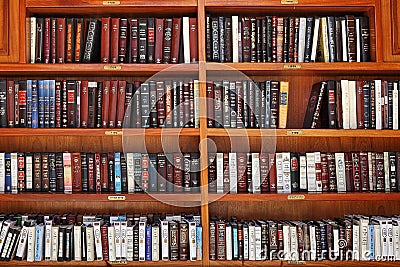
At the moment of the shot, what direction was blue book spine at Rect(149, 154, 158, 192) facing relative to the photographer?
facing the viewer

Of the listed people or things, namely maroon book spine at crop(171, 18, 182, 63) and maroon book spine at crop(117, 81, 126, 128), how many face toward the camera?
2

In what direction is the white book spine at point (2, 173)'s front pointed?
toward the camera

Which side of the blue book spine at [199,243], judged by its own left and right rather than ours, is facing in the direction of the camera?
front

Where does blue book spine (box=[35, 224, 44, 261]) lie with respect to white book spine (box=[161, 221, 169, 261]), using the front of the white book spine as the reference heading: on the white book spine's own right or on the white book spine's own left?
on the white book spine's own right

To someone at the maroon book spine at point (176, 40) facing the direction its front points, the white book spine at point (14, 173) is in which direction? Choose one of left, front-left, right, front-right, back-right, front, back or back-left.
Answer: right

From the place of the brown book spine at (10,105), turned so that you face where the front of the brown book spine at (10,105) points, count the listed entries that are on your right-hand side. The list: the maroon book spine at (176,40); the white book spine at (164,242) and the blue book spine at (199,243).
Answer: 0

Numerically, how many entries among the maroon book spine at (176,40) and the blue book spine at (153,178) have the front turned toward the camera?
2

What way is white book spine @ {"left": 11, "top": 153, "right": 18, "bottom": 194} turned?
toward the camera

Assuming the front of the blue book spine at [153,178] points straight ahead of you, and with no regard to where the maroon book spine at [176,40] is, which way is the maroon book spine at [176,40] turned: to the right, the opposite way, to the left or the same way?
the same way

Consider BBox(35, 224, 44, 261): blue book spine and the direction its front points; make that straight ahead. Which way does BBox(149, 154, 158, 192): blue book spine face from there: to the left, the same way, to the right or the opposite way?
the same way
